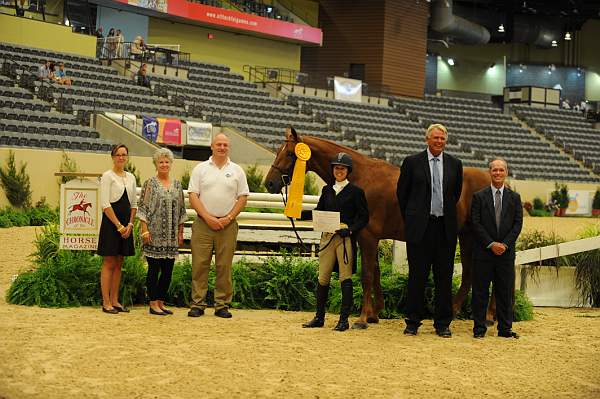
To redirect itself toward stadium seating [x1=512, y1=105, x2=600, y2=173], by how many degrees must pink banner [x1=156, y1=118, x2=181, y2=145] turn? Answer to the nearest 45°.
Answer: approximately 135° to its left

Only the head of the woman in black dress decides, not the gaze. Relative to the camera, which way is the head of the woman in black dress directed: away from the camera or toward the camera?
toward the camera

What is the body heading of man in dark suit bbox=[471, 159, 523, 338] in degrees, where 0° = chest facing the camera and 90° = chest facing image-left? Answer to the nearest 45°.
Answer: approximately 0°

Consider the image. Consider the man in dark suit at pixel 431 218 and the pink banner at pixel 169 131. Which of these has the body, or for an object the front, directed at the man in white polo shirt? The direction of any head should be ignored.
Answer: the pink banner

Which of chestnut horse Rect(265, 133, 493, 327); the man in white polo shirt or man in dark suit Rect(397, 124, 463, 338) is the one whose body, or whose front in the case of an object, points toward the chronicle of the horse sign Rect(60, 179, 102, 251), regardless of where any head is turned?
the chestnut horse

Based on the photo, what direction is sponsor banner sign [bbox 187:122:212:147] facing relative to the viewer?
toward the camera

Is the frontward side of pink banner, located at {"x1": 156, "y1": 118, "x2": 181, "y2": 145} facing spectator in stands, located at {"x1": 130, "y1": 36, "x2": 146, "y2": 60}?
no

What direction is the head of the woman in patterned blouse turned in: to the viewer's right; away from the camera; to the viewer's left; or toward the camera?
toward the camera

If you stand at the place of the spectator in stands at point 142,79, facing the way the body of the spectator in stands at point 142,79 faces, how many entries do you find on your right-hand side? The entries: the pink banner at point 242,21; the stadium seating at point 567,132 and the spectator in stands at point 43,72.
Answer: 1

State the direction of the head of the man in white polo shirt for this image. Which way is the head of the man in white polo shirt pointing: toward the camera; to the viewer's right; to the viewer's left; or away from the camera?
toward the camera

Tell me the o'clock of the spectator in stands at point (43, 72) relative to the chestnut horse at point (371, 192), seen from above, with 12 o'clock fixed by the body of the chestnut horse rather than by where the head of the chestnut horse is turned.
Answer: The spectator in stands is roughly at 2 o'clock from the chestnut horse.

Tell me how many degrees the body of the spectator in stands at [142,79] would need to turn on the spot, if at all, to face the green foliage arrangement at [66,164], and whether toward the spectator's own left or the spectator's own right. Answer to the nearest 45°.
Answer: approximately 45° to the spectator's own right

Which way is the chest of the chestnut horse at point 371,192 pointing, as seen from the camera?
to the viewer's left

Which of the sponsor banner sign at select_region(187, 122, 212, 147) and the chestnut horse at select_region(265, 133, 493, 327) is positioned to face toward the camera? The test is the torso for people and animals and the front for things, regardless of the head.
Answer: the sponsor banner sign

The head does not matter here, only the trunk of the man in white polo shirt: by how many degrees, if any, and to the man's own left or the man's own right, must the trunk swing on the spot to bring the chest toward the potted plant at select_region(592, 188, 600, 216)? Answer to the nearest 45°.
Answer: approximately 135° to the man's own left

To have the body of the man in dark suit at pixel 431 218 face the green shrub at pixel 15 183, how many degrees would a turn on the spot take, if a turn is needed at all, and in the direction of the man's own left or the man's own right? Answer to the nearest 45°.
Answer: approximately 135° to the man's own right

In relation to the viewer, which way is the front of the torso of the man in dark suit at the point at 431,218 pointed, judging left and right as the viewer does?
facing the viewer

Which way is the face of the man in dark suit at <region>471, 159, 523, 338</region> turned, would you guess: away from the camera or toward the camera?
toward the camera

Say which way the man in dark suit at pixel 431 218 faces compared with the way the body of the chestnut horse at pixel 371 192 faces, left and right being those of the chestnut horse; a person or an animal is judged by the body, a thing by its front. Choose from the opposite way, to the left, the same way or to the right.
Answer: to the left

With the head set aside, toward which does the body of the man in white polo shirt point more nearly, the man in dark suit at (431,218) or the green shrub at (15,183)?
the man in dark suit

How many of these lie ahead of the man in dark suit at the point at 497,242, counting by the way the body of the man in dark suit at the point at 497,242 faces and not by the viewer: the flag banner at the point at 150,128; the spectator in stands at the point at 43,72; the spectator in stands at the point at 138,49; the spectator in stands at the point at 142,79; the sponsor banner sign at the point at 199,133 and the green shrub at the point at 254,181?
0
